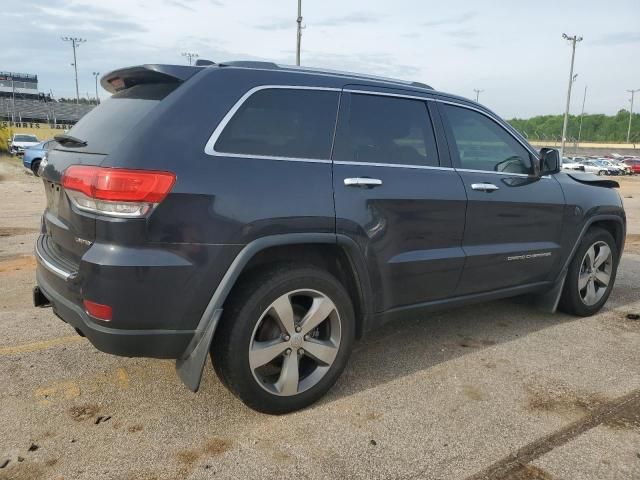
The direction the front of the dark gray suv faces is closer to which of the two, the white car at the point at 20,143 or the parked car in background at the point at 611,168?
the parked car in background

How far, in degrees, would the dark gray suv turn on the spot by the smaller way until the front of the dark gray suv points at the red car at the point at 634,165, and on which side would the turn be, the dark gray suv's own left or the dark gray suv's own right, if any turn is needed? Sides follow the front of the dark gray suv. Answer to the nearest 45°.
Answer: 0° — it already faces it

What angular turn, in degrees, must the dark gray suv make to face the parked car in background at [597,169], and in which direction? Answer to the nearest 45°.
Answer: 0° — it already faces it

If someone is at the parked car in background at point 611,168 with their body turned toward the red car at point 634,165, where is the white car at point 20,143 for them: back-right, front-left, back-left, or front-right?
back-left

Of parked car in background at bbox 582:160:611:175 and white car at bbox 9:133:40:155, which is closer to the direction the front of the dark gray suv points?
the parked car in background

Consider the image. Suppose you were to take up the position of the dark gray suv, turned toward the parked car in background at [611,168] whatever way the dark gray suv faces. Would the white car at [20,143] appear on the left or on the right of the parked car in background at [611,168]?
left

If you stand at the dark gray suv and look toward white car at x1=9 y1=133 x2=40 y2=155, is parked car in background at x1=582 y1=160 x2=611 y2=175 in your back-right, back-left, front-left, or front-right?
front-right

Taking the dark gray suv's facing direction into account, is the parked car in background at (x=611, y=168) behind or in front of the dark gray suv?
in front

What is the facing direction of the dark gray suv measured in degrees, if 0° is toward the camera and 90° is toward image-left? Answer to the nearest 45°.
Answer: approximately 225°

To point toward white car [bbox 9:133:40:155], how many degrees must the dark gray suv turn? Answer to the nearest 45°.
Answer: approximately 90° to its left

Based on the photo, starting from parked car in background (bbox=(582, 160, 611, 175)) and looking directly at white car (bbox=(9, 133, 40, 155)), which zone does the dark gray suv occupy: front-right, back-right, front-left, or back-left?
front-left
